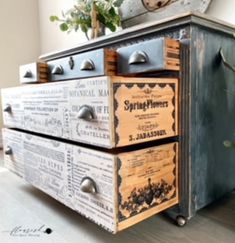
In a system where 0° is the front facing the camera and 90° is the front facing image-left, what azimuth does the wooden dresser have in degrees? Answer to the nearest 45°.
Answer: approximately 45°
